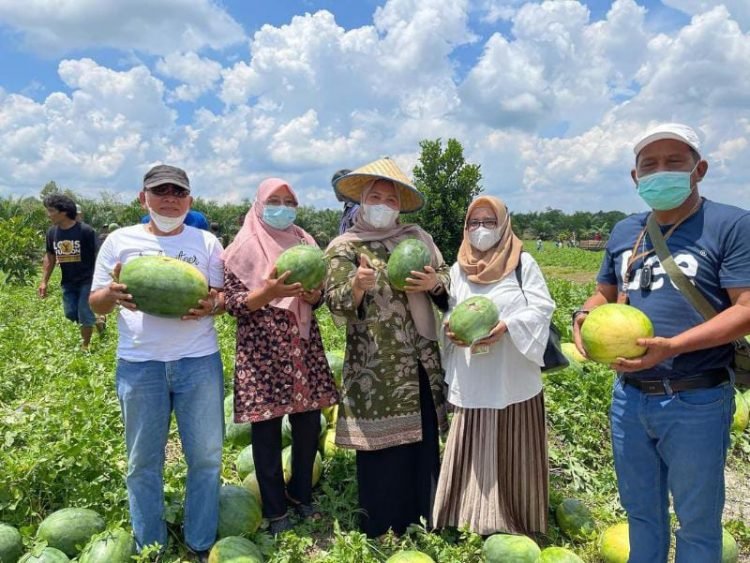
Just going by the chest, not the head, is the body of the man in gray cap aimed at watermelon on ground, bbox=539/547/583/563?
no

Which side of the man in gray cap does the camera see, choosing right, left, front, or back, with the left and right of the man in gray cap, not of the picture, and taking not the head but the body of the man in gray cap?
front

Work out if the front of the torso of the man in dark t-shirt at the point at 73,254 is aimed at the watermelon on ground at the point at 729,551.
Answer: no

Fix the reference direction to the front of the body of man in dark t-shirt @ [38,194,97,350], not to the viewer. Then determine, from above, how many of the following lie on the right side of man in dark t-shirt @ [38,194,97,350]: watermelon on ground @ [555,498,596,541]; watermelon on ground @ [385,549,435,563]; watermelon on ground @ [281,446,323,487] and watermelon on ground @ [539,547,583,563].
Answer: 0

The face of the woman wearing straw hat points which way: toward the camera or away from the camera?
toward the camera

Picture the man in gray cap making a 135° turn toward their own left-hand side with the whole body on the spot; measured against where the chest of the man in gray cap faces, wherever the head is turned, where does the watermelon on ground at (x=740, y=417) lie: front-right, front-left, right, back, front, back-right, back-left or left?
front-right

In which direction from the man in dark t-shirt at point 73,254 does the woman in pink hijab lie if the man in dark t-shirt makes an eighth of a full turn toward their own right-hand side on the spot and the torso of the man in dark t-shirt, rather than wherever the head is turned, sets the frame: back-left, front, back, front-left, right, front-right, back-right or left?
left

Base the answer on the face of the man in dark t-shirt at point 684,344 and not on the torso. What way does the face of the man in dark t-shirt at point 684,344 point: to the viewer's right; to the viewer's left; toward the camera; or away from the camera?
toward the camera

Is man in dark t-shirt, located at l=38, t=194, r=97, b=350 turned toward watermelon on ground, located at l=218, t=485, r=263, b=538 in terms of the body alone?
no

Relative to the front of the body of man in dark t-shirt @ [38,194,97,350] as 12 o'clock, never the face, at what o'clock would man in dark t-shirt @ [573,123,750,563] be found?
man in dark t-shirt @ [573,123,750,563] is roughly at 10 o'clock from man in dark t-shirt @ [38,194,97,350].

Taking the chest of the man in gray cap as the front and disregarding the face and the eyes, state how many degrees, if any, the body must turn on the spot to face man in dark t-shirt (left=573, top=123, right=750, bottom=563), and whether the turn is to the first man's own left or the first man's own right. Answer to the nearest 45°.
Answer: approximately 45° to the first man's own left

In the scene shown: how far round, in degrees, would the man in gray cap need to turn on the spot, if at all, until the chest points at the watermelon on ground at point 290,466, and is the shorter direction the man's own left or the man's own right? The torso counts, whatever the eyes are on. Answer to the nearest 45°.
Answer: approximately 135° to the man's own left

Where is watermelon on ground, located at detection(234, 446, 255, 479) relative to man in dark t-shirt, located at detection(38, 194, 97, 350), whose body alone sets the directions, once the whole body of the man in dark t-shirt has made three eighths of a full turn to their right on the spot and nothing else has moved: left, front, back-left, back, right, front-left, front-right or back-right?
back

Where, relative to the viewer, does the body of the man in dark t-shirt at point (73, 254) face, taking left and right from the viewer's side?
facing the viewer and to the left of the viewer

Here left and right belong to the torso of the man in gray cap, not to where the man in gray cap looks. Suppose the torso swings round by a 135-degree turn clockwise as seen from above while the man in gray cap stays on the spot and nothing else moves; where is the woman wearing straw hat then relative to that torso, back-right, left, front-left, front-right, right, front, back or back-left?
back-right

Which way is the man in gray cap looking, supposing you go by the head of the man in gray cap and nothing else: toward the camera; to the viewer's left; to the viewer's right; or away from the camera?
toward the camera

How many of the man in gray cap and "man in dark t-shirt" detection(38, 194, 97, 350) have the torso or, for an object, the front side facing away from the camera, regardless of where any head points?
0

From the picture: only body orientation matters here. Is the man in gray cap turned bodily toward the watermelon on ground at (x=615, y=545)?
no

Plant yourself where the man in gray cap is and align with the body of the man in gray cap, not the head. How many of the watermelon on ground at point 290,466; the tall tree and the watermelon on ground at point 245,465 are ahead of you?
0

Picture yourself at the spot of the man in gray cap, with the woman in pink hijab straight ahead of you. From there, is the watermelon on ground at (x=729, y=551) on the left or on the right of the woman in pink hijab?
right
